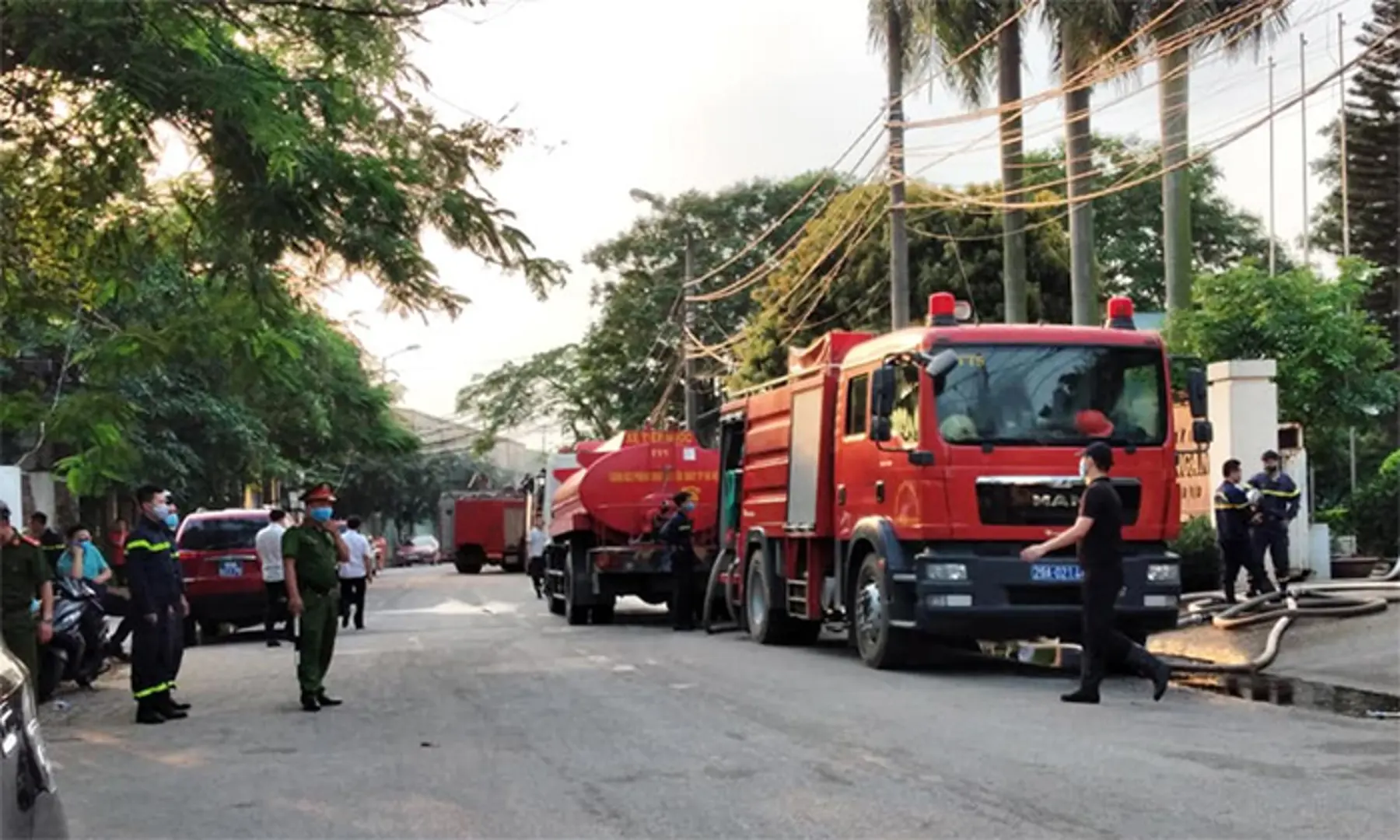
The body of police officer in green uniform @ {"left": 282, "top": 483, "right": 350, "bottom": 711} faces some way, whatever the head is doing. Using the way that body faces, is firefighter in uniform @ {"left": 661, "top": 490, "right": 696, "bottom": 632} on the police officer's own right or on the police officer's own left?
on the police officer's own left

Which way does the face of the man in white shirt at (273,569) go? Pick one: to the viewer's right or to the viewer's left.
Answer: to the viewer's right

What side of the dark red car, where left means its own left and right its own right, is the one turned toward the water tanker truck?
right

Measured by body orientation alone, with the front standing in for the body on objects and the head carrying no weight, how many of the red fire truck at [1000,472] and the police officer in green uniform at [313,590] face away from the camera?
0

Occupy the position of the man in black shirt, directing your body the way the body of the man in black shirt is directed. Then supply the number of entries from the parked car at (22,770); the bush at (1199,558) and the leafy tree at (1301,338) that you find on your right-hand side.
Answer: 2

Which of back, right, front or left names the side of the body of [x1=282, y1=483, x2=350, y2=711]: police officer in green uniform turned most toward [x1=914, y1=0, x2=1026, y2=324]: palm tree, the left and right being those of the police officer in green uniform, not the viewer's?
left

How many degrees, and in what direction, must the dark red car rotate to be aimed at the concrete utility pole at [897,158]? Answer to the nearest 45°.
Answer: approximately 90° to its right

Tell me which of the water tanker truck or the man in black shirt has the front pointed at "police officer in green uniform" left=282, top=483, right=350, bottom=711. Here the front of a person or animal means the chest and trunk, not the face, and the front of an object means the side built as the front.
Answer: the man in black shirt

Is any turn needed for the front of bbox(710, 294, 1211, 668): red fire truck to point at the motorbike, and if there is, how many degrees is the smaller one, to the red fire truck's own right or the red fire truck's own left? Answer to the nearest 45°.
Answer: approximately 135° to the red fire truck's own right

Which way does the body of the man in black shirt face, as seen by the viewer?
to the viewer's left

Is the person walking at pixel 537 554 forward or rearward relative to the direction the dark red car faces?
forward

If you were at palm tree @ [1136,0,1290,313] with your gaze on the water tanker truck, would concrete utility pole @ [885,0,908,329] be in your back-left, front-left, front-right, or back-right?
front-right

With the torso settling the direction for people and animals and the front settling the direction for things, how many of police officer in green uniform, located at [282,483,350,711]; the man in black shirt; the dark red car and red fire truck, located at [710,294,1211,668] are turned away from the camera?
1

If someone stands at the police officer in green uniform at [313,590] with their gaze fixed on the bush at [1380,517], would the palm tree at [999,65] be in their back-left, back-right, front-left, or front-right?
front-left

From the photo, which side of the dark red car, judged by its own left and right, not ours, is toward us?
back
